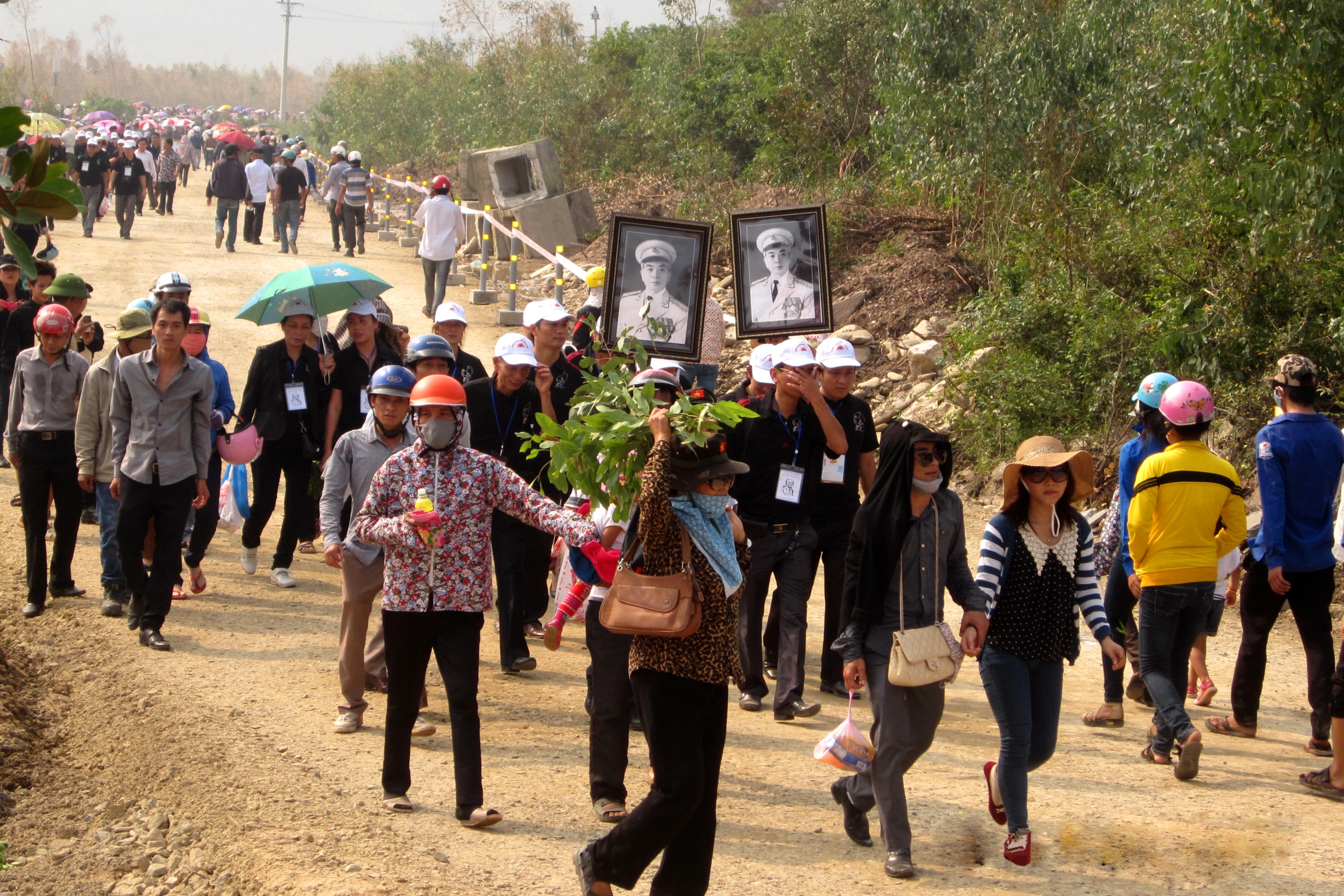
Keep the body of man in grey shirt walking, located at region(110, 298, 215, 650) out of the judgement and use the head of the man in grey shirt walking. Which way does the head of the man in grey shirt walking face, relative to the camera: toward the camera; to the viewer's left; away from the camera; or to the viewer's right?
toward the camera

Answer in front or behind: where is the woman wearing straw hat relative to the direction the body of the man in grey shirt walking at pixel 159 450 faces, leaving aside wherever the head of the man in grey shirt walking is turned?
in front

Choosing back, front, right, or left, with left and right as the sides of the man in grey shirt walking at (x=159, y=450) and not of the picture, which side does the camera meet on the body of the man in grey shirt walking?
front
